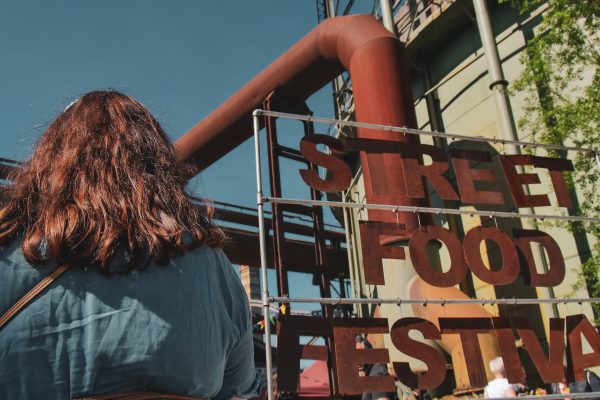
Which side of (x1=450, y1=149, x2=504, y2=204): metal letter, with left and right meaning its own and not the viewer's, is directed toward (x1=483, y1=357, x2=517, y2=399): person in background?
back

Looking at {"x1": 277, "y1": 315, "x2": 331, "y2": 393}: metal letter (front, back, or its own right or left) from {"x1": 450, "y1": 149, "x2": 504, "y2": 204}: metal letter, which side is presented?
left

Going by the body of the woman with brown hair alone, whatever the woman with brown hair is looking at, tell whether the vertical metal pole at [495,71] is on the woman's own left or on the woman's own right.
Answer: on the woman's own right

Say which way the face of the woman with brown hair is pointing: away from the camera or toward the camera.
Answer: away from the camera

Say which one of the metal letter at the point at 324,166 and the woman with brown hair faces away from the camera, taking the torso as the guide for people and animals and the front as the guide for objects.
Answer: the woman with brown hair

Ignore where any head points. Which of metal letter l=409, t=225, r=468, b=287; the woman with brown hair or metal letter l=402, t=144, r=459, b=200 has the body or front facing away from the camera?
the woman with brown hair

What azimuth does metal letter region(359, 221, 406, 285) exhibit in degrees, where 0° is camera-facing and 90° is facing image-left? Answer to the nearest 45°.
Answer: approximately 0°

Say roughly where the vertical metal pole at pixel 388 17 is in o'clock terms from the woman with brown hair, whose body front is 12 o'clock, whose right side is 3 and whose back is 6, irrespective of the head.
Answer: The vertical metal pole is roughly at 1 o'clock from the woman with brown hair.
